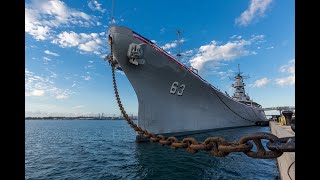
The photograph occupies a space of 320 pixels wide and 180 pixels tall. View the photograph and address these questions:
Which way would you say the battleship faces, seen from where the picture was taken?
facing the viewer and to the left of the viewer

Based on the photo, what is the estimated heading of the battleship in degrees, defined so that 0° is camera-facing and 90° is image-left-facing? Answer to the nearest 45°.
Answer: approximately 45°
